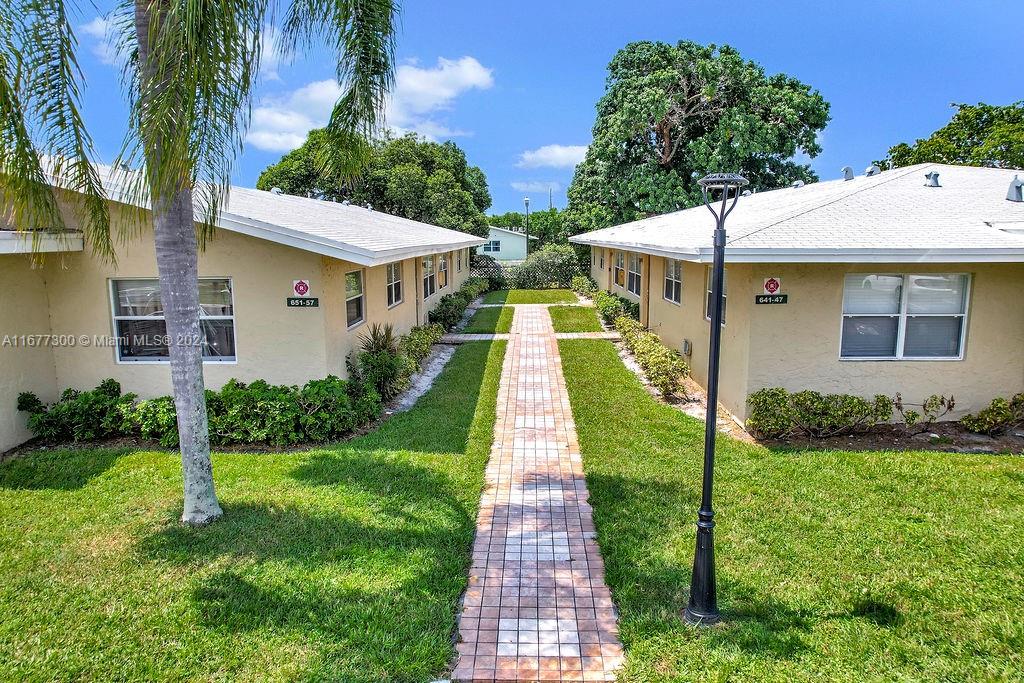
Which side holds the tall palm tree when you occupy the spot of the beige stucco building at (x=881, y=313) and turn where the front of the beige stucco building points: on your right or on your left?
on your left

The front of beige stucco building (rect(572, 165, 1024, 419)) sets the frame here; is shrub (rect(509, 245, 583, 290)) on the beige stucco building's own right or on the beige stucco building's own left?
on the beige stucco building's own right

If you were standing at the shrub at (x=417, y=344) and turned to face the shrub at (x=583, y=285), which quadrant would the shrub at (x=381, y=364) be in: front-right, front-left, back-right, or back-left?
back-right

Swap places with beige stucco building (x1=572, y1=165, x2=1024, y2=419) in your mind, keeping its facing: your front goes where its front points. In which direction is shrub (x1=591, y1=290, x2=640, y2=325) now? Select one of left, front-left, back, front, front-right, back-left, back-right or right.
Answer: front-right

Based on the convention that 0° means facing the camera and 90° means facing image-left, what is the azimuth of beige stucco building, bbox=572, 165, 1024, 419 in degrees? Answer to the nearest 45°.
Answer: approximately 90°

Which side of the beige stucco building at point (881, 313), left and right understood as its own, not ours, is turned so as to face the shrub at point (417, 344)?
front

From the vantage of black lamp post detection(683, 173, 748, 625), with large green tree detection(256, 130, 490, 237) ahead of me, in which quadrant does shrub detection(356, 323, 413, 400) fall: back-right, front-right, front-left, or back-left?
front-left

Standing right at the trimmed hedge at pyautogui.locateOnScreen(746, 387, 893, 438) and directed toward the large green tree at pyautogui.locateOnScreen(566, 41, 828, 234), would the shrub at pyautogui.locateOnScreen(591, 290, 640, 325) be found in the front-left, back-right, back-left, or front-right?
front-left

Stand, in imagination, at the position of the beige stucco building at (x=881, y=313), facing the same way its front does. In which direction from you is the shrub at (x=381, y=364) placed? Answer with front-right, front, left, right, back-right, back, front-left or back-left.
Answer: front

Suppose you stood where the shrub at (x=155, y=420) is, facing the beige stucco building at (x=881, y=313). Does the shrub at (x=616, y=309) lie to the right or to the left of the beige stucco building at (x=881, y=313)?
left

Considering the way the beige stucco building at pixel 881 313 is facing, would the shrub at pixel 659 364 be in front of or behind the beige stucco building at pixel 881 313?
in front

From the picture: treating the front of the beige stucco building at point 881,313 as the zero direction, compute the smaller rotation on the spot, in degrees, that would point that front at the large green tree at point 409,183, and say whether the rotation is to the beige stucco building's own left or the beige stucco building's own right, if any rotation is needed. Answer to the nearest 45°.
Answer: approximately 45° to the beige stucco building's own right
